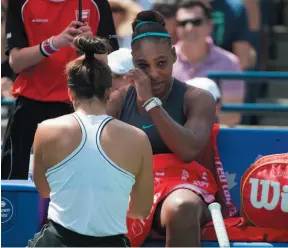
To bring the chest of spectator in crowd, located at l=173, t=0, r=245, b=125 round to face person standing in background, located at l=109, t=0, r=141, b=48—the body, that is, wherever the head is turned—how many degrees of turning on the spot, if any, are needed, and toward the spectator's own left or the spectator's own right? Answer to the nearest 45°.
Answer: approximately 90° to the spectator's own right

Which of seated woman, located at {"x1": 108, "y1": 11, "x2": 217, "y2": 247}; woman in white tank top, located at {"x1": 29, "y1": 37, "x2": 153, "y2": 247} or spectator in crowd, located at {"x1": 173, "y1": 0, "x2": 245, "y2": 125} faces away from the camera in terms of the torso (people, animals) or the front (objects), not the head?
woman in white tank top, located at {"x1": 29, "y1": 37, "x2": 153, "y2": 247}

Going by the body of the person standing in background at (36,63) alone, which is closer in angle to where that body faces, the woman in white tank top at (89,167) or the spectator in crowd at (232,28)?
the woman in white tank top

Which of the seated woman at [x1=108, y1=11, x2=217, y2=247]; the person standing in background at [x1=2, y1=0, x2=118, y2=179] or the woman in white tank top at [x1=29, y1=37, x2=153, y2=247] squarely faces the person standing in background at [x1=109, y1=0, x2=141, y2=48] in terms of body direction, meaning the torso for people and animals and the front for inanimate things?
the woman in white tank top at [x1=29, y1=37, x2=153, y2=247]

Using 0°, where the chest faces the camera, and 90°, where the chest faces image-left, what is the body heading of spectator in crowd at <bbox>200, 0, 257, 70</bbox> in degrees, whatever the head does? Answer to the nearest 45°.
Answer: approximately 45°

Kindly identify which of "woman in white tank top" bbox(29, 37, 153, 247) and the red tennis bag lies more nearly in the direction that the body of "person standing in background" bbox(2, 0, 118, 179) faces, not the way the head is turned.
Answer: the woman in white tank top

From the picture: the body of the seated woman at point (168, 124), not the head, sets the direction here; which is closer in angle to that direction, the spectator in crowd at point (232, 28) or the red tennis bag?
the red tennis bag

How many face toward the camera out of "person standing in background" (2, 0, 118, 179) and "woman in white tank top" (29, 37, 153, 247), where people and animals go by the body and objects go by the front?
1

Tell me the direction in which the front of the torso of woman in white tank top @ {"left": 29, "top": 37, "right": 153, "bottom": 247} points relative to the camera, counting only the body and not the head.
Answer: away from the camera

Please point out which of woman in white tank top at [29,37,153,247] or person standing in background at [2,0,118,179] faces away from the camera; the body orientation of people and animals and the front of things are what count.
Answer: the woman in white tank top
